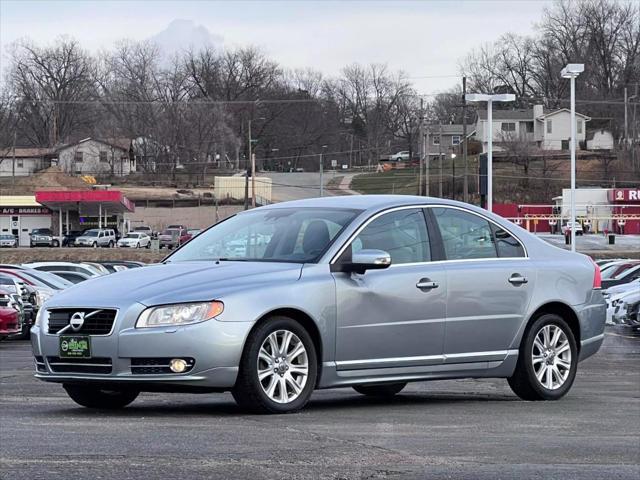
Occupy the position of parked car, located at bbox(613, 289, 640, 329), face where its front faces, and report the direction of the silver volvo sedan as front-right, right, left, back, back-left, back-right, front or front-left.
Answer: front-left

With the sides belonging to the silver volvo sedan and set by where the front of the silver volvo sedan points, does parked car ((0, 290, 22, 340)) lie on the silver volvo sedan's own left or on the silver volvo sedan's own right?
on the silver volvo sedan's own right

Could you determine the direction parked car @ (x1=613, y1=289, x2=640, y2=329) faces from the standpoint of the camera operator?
facing the viewer and to the left of the viewer

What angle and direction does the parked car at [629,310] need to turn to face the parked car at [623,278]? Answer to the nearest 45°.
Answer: approximately 135° to its right

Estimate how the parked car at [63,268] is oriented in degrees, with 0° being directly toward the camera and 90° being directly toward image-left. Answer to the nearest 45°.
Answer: approximately 315°

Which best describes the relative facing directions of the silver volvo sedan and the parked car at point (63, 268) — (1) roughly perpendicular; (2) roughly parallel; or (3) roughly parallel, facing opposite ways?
roughly perpendicular

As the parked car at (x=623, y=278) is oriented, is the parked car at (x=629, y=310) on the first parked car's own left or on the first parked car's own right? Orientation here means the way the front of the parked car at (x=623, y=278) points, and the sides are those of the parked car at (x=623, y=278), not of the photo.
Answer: on the first parked car's own left

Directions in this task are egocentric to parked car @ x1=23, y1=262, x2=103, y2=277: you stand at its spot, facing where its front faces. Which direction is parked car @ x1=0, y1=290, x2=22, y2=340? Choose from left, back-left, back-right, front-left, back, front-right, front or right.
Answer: front-right

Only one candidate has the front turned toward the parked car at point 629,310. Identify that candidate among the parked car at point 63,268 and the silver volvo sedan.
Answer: the parked car at point 63,268
